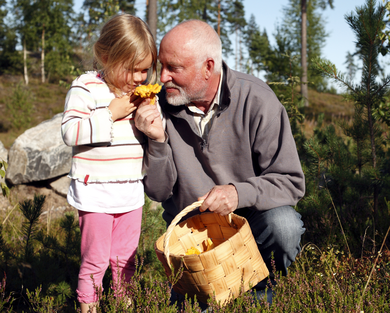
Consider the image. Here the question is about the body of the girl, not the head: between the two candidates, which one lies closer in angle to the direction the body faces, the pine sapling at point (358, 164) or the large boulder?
the pine sapling

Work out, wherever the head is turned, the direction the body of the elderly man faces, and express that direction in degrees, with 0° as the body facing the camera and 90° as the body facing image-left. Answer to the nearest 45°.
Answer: approximately 45°

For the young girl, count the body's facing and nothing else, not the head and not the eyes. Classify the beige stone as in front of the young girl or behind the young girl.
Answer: behind

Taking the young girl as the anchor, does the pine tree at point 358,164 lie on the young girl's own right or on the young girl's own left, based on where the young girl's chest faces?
on the young girl's own left

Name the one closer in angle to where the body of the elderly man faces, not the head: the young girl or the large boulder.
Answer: the young girl

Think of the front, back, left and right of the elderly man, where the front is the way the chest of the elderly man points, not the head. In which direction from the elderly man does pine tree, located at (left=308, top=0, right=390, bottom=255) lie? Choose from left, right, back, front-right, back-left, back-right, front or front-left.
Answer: back

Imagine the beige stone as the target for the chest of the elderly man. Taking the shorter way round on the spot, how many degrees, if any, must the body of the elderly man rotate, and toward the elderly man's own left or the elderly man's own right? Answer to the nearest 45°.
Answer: approximately 90° to the elderly man's own right

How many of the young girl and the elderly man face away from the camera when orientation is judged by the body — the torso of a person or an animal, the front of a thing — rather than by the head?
0

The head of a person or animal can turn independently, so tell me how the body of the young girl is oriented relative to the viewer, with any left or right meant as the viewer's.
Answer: facing the viewer and to the right of the viewer

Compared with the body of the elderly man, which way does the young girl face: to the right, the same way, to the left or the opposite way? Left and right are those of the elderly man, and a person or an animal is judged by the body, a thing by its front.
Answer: to the left

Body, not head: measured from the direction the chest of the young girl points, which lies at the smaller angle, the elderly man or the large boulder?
the elderly man
